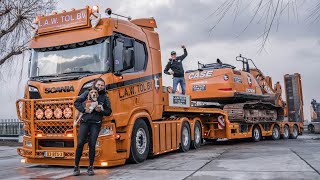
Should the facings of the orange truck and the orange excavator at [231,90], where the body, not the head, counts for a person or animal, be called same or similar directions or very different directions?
very different directions

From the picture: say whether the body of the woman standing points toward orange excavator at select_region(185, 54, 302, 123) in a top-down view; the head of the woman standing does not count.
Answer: no

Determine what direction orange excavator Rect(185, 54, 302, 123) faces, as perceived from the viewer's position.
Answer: facing away from the viewer and to the right of the viewer

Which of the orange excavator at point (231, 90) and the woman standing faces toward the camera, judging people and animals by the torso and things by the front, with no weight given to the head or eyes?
the woman standing

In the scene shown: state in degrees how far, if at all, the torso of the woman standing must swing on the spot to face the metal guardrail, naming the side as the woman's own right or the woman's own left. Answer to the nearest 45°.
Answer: approximately 180°

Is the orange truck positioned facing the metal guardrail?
no

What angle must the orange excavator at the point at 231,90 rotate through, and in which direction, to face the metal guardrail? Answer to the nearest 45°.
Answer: approximately 135° to its left

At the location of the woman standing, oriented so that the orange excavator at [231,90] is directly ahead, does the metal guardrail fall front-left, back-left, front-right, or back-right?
front-left

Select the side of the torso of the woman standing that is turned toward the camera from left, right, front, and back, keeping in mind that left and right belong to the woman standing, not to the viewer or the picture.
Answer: front

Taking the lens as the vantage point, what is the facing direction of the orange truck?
facing the viewer and to the left of the viewer

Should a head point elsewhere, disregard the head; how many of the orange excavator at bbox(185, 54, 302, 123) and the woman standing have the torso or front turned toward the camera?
1
